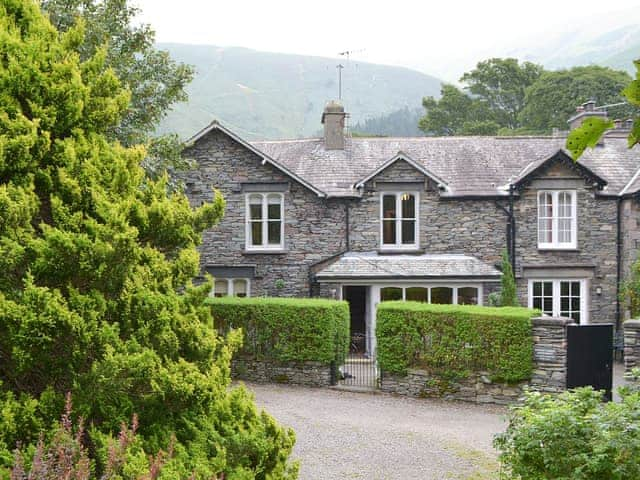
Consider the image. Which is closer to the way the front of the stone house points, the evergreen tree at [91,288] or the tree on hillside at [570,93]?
the evergreen tree

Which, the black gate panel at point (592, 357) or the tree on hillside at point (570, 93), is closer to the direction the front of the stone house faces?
the black gate panel

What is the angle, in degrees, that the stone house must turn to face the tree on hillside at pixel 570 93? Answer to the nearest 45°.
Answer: approximately 180°

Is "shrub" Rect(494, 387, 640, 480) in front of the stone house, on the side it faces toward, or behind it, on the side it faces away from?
in front

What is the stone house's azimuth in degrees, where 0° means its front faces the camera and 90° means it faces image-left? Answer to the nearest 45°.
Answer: approximately 0°

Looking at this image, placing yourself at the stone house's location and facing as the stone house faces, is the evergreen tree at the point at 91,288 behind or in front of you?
in front
